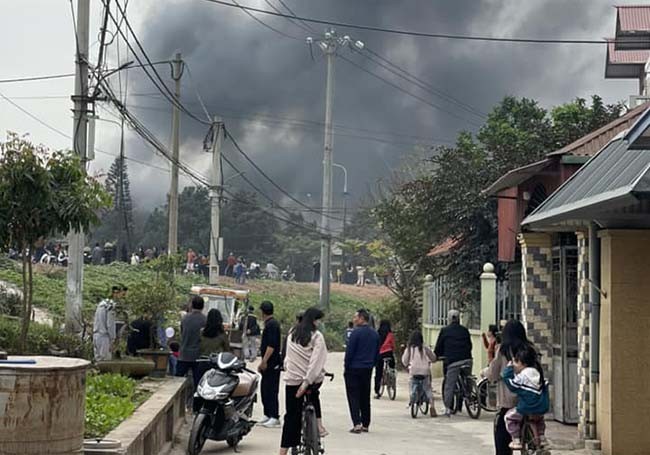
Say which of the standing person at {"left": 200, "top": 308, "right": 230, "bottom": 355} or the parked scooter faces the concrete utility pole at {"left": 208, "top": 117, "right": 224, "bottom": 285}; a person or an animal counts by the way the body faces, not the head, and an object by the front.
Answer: the standing person

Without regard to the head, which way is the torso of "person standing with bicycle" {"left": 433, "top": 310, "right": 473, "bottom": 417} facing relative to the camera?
away from the camera

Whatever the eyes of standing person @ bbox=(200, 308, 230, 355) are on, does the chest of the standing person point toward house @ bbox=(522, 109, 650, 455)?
no

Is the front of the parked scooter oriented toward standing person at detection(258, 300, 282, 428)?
no

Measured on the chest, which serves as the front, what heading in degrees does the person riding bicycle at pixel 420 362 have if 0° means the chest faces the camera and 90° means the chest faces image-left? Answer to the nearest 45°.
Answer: approximately 180°

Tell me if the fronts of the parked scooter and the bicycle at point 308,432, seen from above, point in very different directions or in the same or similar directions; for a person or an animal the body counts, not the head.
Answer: very different directions

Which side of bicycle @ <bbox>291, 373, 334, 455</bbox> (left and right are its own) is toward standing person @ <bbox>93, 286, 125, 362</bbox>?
left

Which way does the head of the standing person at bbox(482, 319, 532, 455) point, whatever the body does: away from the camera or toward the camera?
away from the camera

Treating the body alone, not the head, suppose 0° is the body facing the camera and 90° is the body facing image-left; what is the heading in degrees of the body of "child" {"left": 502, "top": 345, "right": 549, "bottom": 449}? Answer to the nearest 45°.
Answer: approximately 90°

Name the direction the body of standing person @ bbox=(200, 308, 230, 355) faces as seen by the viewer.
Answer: away from the camera

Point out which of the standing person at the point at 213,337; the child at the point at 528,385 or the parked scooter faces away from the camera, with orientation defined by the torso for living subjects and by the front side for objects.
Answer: the standing person

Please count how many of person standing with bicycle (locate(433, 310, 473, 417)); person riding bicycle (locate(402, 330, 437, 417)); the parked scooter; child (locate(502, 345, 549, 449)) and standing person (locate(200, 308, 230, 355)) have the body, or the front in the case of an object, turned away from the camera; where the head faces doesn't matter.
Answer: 3

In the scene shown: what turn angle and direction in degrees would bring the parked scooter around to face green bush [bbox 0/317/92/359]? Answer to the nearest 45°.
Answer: approximately 90° to its right
